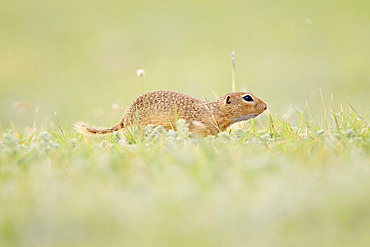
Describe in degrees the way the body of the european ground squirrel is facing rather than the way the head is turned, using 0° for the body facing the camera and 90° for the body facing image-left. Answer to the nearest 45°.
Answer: approximately 270°
